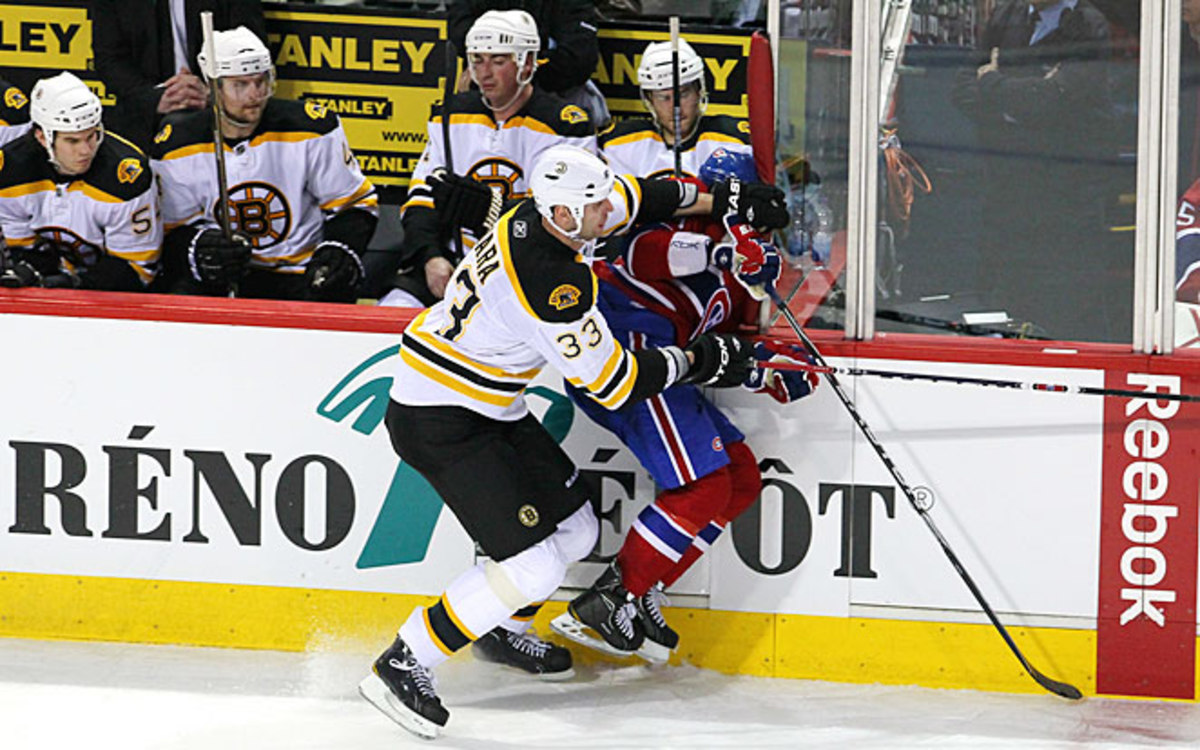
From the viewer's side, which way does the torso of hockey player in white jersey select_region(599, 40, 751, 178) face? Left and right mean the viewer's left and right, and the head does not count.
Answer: facing the viewer

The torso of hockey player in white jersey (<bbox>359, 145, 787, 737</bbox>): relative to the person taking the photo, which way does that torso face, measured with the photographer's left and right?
facing to the right of the viewer

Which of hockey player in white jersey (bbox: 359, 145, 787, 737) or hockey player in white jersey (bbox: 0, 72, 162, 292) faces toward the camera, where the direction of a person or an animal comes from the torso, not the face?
hockey player in white jersey (bbox: 0, 72, 162, 292)

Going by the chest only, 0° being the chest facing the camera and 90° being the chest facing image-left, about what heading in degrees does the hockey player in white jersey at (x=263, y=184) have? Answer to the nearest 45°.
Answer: approximately 0°

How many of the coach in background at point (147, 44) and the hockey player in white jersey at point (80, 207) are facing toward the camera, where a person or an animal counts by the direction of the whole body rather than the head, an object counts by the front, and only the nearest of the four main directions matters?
2

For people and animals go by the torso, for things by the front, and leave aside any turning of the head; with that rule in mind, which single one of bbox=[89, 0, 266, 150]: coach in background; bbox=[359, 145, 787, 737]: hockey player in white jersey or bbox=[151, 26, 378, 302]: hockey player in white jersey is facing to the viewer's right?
bbox=[359, 145, 787, 737]: hockey player in white jersey

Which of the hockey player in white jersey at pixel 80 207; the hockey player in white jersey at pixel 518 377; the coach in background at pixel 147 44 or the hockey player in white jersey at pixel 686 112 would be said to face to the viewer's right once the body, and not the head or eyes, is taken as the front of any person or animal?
the hockey player in white jersey at pixel 518 377

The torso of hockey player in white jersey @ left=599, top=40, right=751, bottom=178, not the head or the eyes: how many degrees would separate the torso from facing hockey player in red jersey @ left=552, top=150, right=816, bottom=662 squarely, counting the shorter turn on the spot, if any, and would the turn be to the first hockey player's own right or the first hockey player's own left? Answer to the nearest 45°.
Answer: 0° — they already face them

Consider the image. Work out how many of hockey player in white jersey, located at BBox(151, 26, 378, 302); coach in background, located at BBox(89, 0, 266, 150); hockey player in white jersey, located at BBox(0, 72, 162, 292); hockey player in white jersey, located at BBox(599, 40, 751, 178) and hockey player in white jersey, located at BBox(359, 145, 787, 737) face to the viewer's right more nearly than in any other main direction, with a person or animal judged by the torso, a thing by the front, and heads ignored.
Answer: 1

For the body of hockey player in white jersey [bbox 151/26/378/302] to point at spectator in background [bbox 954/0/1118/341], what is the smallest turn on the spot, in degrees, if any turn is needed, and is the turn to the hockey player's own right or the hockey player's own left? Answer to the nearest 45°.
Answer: approximately 45° to the hockey player's own left

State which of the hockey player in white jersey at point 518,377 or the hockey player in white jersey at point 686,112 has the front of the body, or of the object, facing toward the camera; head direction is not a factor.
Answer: the hockey player in white jersey at point 686,112

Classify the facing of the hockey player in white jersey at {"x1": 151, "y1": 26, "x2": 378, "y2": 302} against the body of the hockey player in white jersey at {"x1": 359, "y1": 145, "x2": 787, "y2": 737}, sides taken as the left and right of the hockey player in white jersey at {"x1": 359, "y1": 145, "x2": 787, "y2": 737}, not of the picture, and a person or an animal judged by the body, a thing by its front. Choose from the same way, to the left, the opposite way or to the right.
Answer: to the right

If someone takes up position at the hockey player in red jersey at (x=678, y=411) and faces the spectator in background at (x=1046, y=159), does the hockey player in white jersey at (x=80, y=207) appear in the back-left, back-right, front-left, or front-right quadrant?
back-left

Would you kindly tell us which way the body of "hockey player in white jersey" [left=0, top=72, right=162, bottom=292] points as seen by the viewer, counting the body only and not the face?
toward the camera
